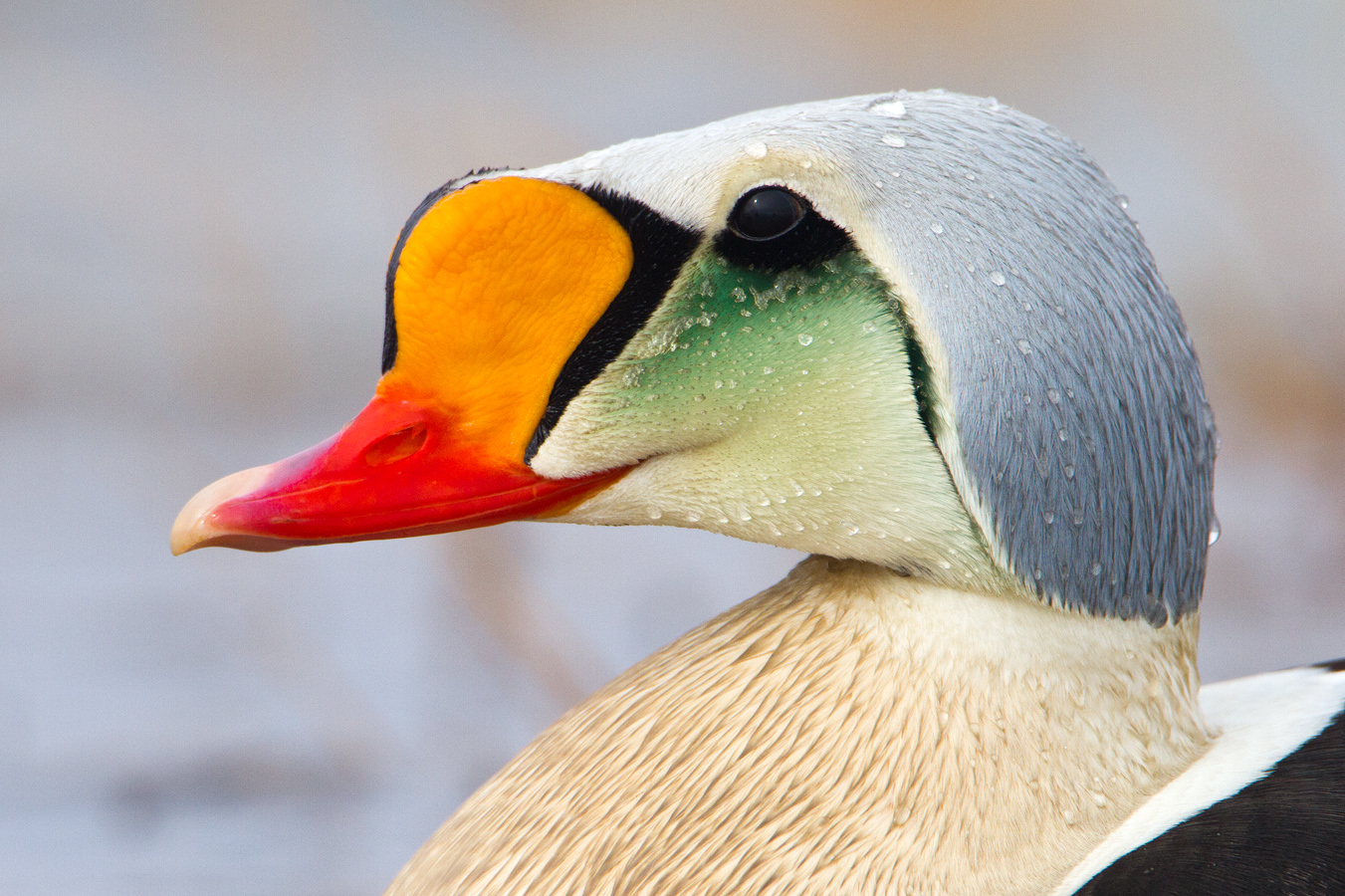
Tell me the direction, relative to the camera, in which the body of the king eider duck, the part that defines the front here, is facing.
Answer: to the viewer's left
